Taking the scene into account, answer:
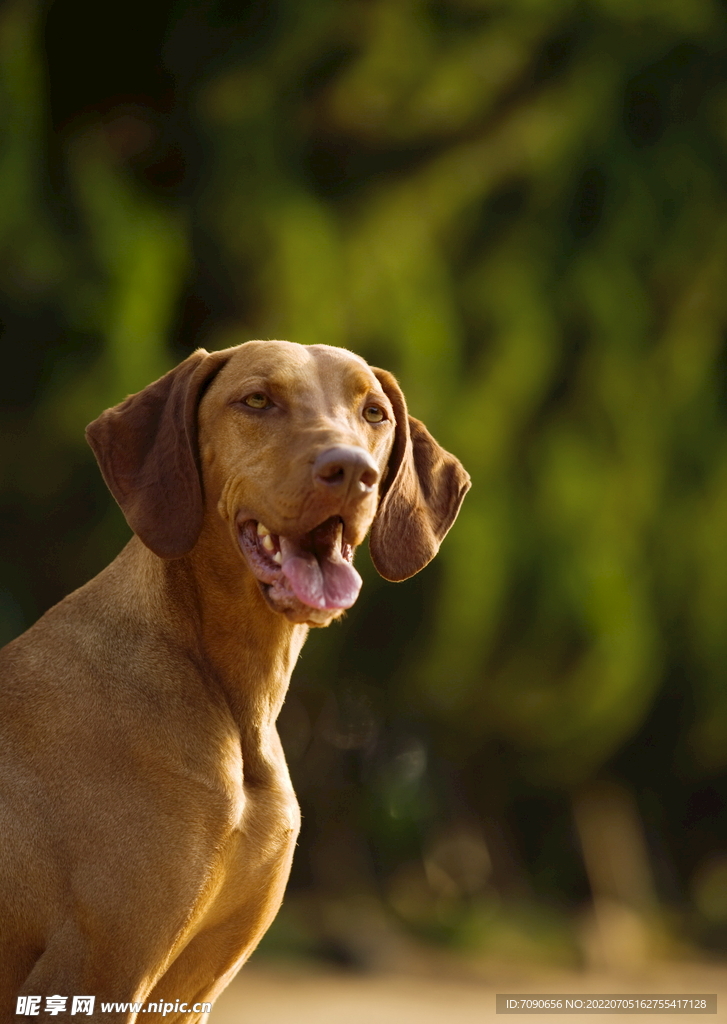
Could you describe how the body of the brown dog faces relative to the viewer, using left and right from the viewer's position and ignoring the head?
facing the viewer and to the right of the viewer
